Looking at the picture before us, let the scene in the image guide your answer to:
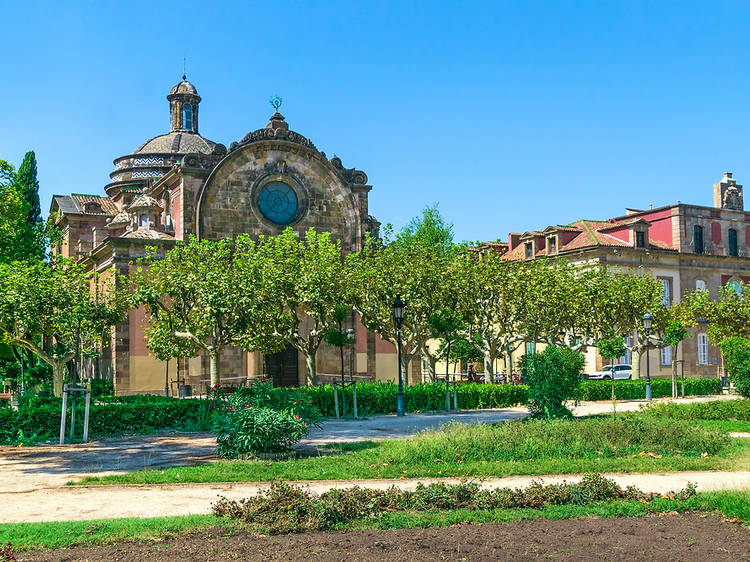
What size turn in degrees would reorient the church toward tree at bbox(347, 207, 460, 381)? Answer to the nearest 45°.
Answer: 0° — it already faces it

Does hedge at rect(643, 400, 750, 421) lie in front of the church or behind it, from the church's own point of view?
in front

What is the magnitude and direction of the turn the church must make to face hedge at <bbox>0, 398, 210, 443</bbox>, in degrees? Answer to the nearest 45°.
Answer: approximately 45° to its right

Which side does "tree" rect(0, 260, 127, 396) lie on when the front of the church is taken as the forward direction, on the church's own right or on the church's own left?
on the church's own right

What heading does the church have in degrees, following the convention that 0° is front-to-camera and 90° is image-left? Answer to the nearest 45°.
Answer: approximately 315°

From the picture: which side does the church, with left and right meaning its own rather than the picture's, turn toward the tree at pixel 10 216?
right

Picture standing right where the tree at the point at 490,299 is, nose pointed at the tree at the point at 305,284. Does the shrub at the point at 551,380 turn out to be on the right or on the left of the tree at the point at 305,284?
left

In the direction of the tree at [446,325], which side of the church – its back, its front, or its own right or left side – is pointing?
front
